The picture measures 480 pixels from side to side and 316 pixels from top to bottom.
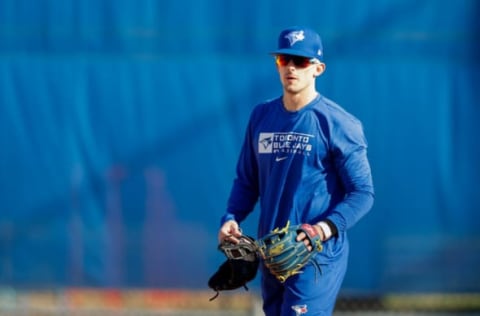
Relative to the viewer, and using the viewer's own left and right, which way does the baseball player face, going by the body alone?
facing the viewer and to the left of the viewer
